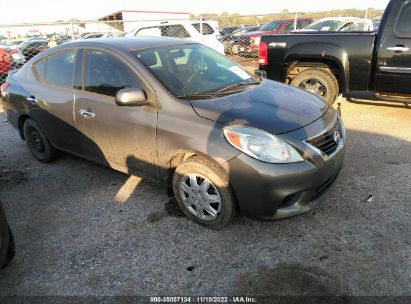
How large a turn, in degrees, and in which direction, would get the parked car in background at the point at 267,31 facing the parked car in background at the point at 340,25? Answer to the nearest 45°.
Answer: approximately 90° to its left

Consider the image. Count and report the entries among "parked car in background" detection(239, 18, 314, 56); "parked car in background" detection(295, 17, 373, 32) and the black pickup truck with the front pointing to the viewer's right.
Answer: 1

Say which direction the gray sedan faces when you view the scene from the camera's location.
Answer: facing the viewer and to the right of the viewer

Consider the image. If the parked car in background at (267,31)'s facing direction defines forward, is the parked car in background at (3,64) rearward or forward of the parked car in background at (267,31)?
forward

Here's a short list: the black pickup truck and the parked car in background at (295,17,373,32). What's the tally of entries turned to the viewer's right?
1

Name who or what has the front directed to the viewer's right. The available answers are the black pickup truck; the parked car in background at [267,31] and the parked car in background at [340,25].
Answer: the black pickup truck

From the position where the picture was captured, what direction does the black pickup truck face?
facing to the right of the viewer

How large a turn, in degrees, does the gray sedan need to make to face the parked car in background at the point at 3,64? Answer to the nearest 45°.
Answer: approximately 180°

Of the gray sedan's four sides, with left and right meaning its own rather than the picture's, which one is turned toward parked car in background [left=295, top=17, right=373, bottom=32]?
left

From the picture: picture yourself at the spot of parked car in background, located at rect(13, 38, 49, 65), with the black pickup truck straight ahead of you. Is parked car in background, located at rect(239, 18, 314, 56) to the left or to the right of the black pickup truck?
left

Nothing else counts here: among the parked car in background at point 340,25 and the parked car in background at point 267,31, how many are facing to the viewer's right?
0

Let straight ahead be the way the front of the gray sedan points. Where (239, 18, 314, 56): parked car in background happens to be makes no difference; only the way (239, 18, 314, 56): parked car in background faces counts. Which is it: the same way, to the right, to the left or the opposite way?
to the right

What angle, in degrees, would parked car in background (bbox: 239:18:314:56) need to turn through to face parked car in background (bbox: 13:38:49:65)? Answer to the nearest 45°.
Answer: approximately 45° to its right

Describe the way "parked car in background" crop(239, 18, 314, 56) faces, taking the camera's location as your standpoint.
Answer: facing the viewer and to the left of the viewer

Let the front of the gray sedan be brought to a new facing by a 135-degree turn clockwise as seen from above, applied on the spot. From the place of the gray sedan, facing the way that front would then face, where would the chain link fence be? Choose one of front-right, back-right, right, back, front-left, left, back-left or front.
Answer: right

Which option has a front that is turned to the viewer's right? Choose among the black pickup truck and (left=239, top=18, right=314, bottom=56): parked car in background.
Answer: the black pickup truck

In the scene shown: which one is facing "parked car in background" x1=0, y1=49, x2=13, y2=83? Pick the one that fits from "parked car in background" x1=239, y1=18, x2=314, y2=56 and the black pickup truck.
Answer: "parked car in background" x1=239, y1=18, x2=314, y2=56
